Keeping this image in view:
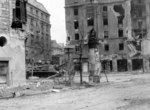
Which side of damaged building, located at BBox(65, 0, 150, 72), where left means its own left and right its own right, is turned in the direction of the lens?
front
